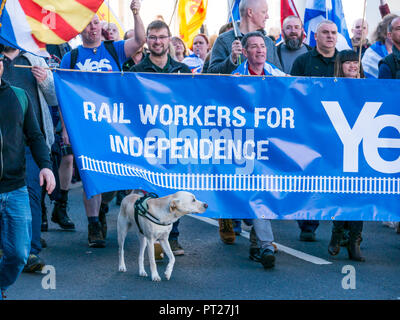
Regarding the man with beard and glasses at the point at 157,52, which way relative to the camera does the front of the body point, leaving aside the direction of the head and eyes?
toward the camera

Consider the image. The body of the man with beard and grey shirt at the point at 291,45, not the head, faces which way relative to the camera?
toward the camera

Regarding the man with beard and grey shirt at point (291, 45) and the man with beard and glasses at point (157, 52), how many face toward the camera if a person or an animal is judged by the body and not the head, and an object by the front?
2

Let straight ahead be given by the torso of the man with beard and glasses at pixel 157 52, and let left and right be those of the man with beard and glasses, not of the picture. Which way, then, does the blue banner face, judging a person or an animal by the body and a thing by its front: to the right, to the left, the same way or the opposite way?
the same way

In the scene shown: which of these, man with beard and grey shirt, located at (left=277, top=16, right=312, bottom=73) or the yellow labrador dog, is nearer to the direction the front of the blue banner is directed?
the yellow labrador dog

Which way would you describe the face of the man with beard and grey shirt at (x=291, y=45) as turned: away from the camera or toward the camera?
toward the camera

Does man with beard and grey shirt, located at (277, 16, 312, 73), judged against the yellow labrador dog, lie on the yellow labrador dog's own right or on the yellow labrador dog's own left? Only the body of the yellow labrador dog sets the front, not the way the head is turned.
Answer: on the yellow labrador dog's own left

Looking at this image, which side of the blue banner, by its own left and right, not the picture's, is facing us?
front

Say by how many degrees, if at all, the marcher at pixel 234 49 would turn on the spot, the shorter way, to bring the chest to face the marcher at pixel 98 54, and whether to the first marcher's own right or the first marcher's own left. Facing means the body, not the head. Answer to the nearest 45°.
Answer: approximately 135° to the first marcher's own right

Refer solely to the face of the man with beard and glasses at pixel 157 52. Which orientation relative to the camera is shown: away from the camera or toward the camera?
toward the camera

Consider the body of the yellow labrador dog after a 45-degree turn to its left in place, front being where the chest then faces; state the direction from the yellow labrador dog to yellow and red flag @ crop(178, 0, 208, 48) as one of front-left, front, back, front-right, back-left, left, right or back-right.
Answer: left

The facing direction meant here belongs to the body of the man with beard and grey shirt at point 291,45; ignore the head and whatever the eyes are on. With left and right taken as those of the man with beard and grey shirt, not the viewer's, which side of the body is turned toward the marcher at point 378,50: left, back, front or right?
left

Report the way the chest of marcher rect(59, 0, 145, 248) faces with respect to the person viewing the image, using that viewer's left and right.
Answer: facing the viewer

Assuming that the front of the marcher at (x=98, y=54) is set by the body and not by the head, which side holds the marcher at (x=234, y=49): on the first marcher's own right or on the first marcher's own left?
on the first marcher's own left
